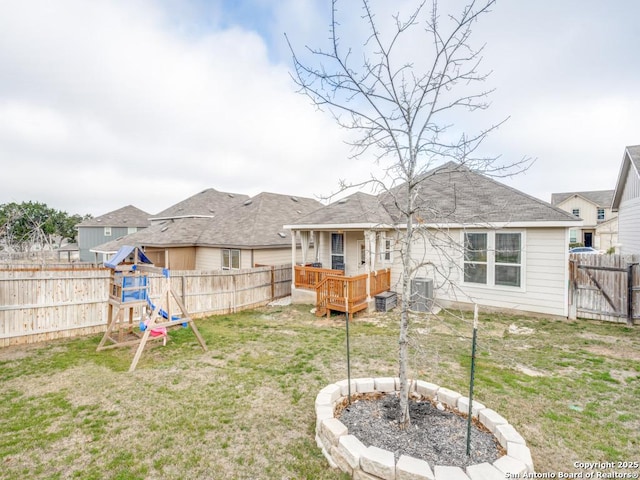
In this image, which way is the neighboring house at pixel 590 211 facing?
toward the camera

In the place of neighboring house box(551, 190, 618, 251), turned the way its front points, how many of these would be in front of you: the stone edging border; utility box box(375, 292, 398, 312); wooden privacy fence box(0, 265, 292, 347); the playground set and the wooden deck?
5

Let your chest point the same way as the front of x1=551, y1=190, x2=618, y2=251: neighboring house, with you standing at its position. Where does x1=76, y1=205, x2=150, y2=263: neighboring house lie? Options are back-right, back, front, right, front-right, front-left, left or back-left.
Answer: front-right

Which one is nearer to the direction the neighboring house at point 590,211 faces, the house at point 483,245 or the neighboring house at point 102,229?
the house

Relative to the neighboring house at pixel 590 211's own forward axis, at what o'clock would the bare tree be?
The bare tree is roughly at 12 o'clock from the neighboring house.

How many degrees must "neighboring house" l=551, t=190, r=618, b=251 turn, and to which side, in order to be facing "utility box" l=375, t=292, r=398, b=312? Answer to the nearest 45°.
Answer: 0° — it already faces it

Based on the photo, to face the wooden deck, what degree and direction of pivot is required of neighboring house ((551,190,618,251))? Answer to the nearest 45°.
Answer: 0° — it already faces it

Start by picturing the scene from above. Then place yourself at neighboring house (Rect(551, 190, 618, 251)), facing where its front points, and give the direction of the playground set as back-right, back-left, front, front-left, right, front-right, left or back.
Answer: front

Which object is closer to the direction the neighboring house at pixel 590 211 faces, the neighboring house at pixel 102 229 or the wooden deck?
the wooden deck

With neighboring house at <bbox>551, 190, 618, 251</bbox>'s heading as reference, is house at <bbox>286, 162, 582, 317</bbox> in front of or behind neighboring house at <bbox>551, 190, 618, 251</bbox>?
in front

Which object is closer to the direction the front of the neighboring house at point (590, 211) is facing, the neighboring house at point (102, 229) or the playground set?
the playground set

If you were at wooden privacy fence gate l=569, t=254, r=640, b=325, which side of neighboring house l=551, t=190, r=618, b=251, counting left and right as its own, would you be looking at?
front
